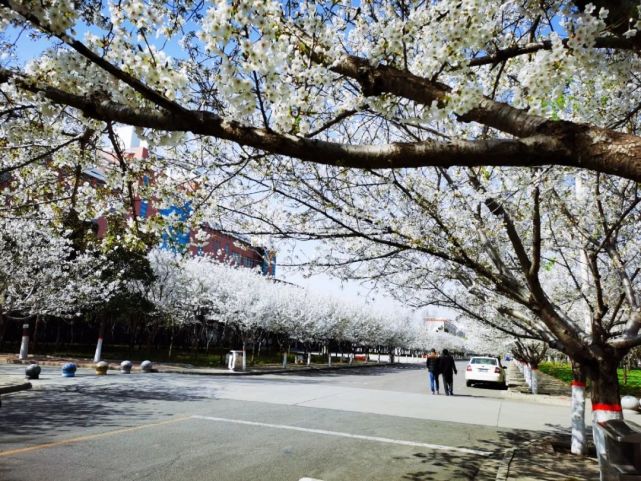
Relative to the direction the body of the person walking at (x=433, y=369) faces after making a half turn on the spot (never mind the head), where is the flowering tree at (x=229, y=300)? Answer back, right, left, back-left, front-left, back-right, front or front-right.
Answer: back-right

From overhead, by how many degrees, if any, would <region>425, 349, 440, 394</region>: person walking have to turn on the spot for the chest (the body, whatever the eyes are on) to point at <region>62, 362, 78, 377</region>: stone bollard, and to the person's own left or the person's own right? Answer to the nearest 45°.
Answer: approximately 135° to the person's own left

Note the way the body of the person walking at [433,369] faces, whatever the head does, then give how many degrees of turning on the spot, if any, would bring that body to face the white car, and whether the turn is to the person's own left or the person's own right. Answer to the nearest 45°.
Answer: approximately 45° to the person's own right

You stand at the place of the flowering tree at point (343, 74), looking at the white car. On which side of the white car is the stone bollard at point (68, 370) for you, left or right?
left

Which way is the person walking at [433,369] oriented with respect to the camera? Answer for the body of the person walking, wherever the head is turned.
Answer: away from the camera
